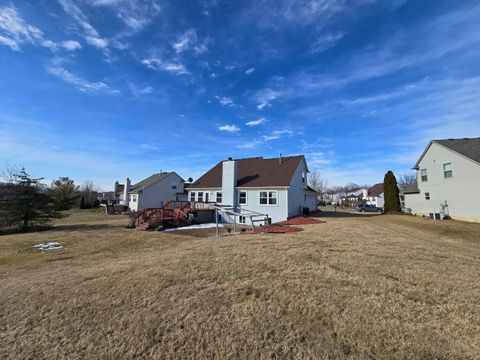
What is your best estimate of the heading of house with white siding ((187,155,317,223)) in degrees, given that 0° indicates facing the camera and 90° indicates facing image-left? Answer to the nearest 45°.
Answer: approximately 225°

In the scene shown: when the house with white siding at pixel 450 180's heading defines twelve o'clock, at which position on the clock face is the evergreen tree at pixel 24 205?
The evergreen tree is roughly at 9 o'clock from the house with white siding.

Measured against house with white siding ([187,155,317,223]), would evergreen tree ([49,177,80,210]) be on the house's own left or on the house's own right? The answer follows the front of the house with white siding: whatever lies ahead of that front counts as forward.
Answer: on the house's own left

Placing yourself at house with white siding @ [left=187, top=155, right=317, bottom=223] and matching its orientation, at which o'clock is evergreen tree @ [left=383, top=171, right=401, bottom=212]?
The evergreen tree is roughly at 1 o'clock from the house with white siding.

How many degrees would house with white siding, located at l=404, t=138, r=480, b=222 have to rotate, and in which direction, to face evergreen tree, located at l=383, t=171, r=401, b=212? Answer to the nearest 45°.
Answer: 0° — it already faces it

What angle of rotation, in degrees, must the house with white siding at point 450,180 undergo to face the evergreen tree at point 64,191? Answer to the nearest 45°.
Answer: approximately 45° to its left

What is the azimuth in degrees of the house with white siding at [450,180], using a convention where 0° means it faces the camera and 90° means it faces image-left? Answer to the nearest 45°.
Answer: approximately 135°

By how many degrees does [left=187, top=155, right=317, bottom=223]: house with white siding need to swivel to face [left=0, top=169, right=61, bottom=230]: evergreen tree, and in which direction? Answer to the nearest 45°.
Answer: approximately 135° to its left

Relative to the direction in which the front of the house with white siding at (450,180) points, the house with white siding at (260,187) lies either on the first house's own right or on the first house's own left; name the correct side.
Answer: on the first house's own left

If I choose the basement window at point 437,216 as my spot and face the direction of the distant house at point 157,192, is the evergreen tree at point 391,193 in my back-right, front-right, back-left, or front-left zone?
front-right

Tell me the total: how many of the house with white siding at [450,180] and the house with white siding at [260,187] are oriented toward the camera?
0
